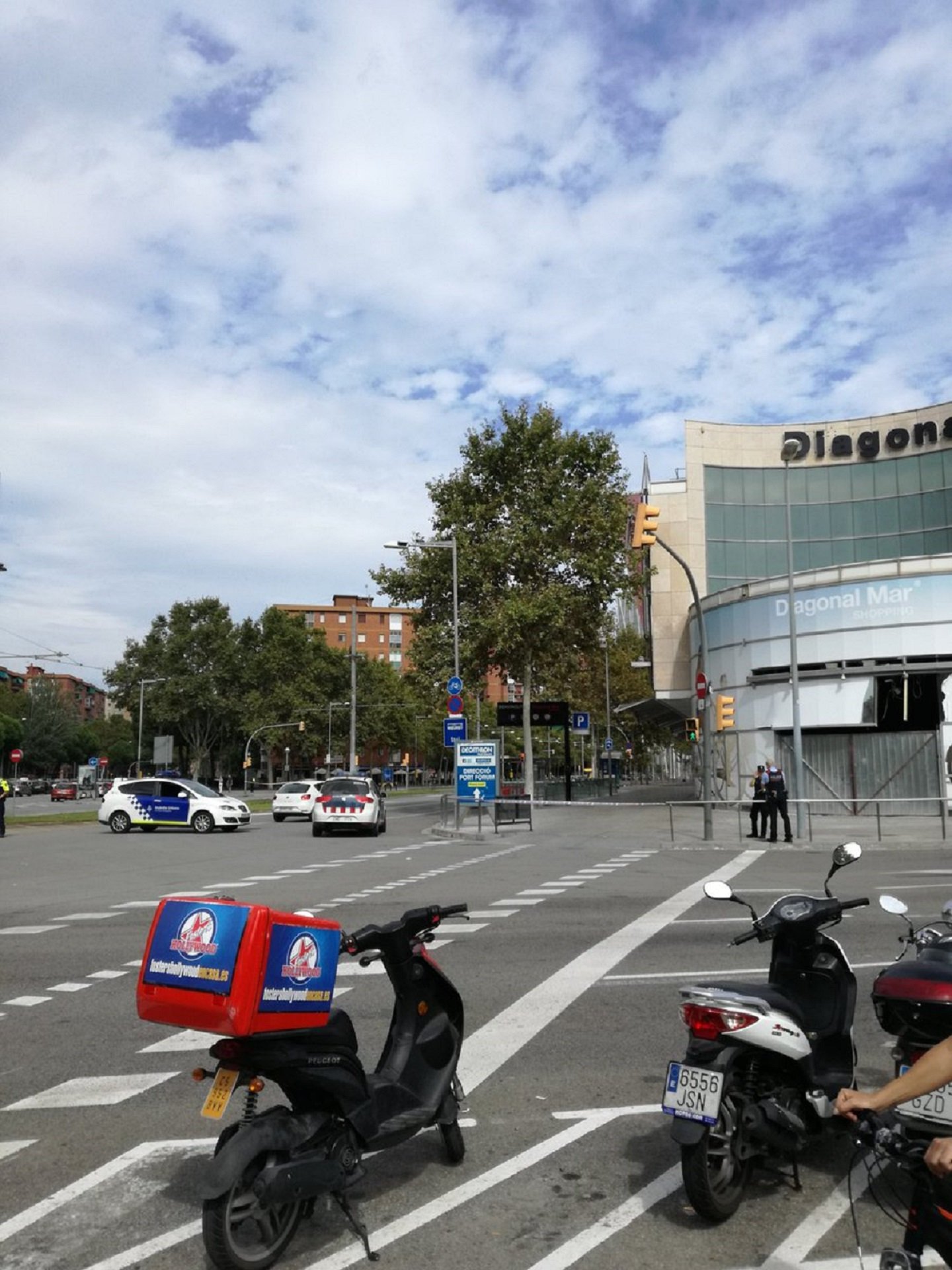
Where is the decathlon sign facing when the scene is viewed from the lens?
facing the viewer

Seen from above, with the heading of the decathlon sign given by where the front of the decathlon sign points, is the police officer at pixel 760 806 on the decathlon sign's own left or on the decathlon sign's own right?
on the decathlon sign's own left

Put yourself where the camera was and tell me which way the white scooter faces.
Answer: facing away from the viewer and to the right of the viewer

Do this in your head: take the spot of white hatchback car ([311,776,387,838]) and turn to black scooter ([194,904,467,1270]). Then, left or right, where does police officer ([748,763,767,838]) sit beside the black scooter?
left

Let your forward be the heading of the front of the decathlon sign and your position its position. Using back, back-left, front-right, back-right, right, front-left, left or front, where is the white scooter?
front

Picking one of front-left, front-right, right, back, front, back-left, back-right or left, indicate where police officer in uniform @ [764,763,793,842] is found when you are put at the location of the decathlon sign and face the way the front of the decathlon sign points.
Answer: front-left

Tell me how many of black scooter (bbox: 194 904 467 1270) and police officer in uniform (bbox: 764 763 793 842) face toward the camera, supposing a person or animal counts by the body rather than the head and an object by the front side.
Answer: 0

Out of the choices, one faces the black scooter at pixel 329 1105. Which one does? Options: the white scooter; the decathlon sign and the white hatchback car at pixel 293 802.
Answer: the decathlon sign
